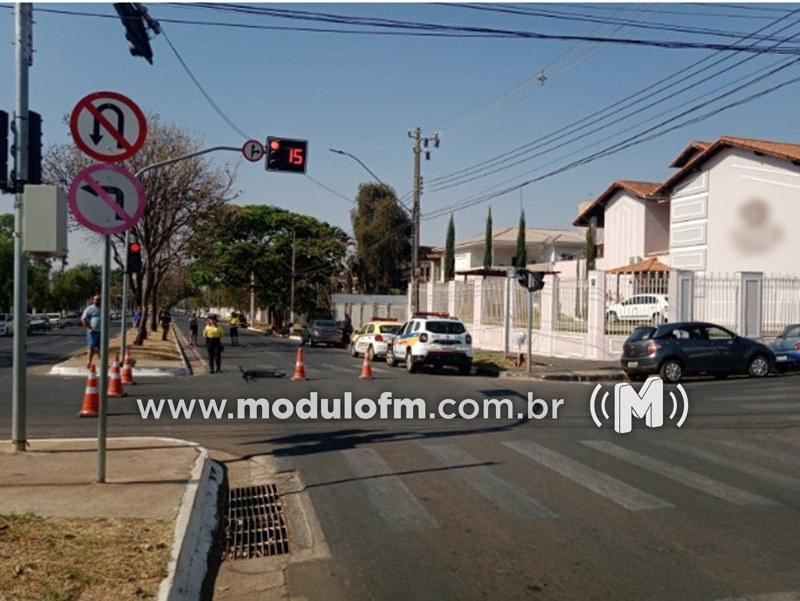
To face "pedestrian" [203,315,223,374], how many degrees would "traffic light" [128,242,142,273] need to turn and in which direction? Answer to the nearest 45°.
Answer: approximately 45° to its left

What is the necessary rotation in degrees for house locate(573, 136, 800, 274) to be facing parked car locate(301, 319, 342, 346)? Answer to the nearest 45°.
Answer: approximately 45° to its right

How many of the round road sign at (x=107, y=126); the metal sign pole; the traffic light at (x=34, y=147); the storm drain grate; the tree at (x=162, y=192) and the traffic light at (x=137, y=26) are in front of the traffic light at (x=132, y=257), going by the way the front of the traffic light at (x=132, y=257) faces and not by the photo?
5

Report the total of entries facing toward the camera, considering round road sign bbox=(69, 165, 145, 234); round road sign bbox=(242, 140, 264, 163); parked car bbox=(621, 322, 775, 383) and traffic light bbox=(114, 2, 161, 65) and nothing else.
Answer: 2

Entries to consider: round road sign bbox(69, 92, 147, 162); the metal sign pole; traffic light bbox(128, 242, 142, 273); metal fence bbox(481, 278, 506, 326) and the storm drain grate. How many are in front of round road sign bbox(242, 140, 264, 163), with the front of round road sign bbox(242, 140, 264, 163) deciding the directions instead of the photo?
3
